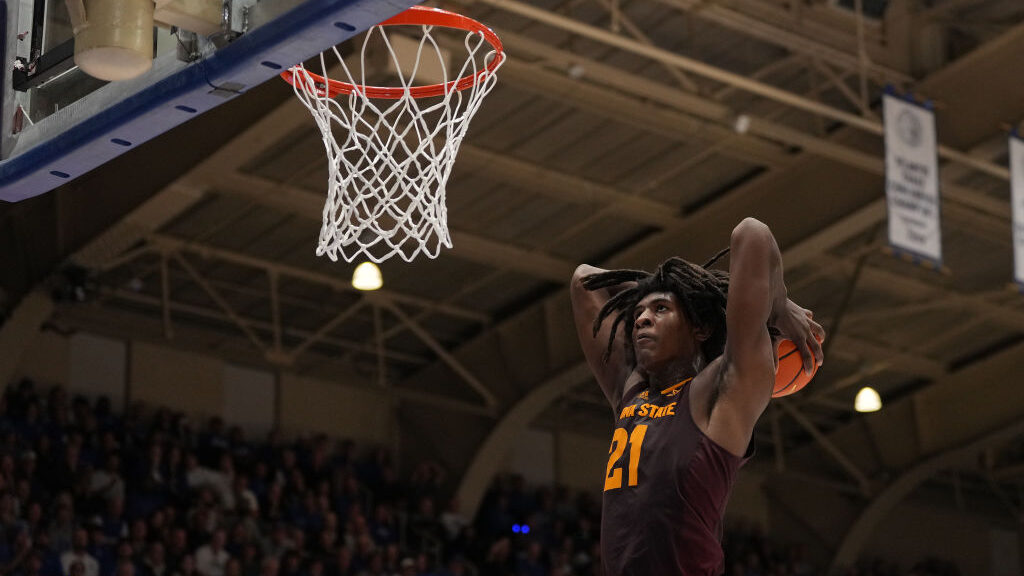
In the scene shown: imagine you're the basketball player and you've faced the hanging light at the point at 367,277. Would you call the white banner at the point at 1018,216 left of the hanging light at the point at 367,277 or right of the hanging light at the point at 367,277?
right

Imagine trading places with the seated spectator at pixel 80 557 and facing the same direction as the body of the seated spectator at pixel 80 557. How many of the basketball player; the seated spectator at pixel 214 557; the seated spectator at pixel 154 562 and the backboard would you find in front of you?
2

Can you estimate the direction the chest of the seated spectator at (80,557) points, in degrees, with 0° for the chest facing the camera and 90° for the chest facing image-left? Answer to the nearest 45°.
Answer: approximately 0°

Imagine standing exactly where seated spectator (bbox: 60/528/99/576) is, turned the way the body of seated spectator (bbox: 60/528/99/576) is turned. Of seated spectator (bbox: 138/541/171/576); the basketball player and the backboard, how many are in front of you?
2

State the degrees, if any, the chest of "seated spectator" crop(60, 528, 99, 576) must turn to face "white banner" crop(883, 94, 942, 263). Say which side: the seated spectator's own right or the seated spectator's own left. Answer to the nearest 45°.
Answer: approximately 90° to the seated spectator's own left

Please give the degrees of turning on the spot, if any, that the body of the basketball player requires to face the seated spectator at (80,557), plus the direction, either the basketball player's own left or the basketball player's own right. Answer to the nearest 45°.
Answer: approximately 90° to the basketball player's own right

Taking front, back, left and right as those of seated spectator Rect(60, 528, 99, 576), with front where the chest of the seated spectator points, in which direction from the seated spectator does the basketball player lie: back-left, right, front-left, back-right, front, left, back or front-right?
front

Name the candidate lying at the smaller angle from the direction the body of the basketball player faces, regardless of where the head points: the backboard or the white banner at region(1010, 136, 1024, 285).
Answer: the backboard

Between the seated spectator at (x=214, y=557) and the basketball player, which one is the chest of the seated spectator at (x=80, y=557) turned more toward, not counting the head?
the basketball player

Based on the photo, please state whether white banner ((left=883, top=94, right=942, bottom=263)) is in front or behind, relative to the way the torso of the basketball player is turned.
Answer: behind

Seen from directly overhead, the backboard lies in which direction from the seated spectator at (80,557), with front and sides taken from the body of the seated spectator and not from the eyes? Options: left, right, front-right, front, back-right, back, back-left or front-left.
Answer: front
